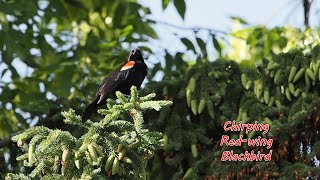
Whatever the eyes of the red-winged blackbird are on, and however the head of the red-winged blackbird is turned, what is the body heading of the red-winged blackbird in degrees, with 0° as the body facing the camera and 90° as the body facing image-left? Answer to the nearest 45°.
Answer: approximately 270°
